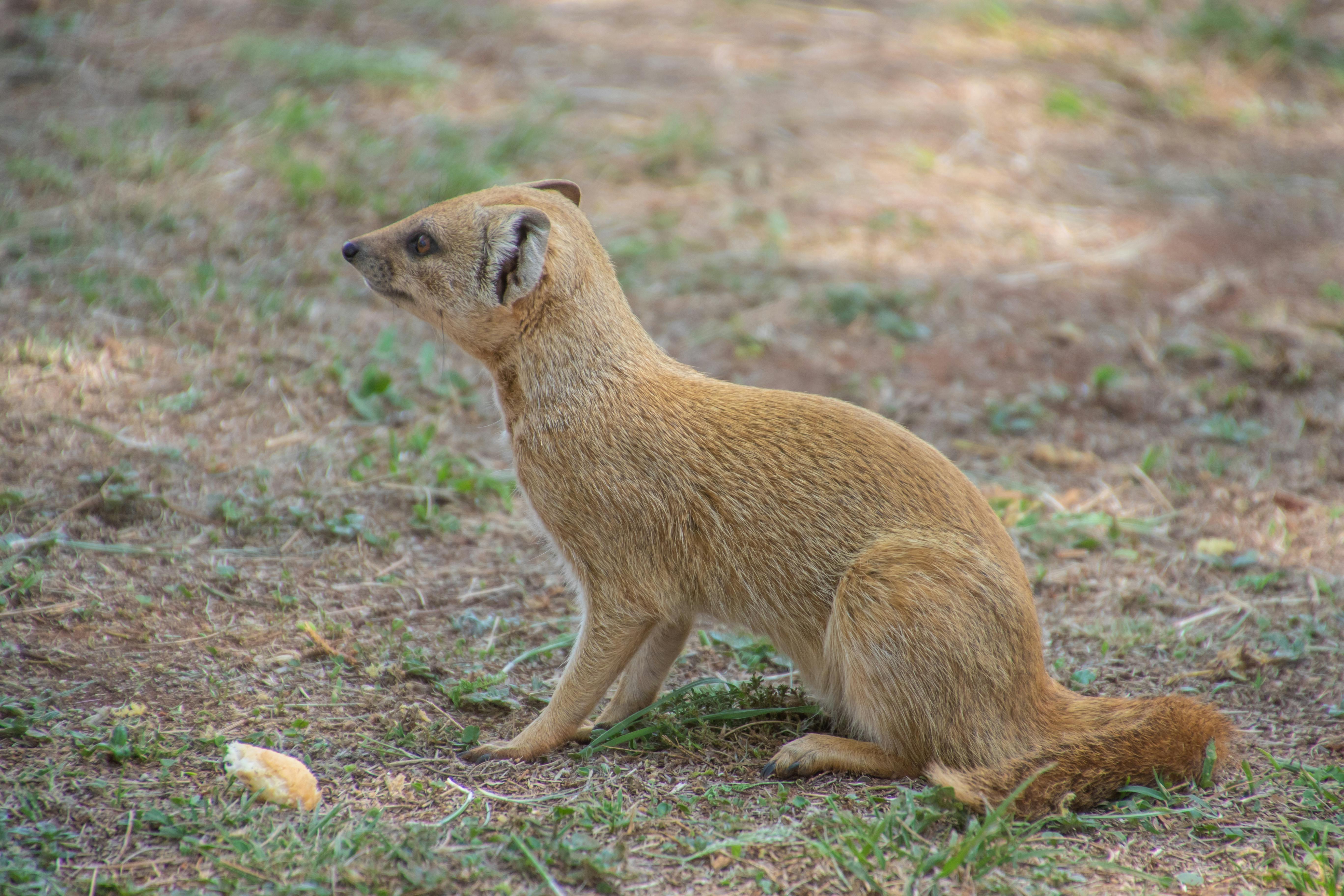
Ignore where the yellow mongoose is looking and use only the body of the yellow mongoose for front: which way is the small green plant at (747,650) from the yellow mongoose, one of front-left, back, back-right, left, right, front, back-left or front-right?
right

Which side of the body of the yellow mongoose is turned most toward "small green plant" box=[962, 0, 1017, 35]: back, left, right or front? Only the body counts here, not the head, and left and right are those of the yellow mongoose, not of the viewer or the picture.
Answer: right

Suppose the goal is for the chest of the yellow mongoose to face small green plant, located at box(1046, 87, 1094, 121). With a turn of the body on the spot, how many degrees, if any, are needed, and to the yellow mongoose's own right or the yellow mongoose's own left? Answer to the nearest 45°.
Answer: approximately 90° to the yellow mongoose's own right

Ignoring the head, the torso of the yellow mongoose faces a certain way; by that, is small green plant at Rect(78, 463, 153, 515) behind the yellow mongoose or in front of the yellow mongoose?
in front

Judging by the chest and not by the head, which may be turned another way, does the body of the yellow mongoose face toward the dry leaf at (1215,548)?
no

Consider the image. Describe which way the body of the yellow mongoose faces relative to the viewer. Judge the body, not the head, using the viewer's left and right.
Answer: facing to the left of the viewer

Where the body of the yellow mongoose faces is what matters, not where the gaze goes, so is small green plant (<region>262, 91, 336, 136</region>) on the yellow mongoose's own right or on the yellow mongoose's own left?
on the yellow mongoose's own right

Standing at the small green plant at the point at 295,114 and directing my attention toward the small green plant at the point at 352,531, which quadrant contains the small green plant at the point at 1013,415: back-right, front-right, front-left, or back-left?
front-left

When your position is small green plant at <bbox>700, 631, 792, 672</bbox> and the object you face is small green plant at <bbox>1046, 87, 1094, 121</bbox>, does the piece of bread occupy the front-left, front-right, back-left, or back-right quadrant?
back-left

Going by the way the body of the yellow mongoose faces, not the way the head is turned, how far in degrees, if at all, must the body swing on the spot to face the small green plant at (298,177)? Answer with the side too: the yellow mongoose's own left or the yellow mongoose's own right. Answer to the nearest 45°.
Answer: approximately 45° to the yellow mongoose's own right
